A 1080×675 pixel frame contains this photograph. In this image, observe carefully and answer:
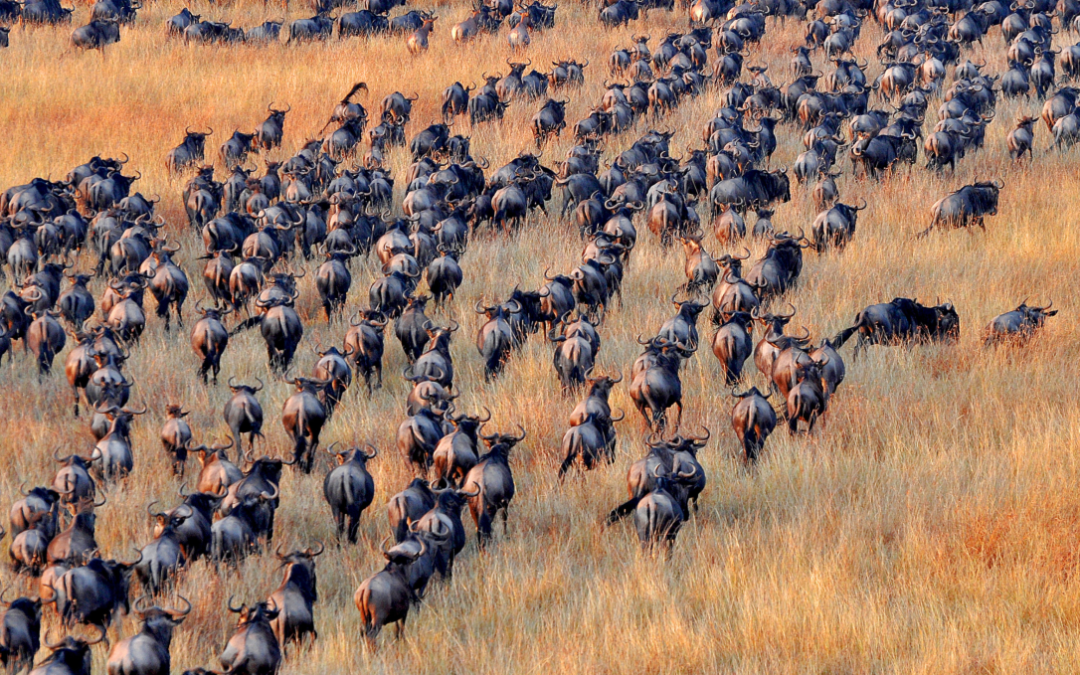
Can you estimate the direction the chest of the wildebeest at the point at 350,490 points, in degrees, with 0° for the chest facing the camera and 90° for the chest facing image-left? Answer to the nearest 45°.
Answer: approximately 180°

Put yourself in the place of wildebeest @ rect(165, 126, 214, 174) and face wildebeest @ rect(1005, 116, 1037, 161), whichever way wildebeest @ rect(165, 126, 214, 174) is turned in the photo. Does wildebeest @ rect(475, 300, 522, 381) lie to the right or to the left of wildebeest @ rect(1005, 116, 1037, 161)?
right

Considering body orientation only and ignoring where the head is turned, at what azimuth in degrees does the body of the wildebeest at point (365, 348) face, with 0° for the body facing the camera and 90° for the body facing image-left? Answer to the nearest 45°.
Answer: approximately 180°

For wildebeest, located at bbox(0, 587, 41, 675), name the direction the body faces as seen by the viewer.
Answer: away from the camera

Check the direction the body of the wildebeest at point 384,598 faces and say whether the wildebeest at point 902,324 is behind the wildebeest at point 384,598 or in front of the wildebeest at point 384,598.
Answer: in front

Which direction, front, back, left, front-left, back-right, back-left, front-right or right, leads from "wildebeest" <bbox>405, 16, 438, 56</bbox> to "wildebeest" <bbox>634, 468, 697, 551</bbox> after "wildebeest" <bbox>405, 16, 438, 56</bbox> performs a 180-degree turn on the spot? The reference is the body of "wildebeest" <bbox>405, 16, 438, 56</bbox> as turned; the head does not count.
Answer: front-left

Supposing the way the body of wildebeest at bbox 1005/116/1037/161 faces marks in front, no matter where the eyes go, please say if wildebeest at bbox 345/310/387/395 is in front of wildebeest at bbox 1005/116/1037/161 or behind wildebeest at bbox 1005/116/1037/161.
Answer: behind

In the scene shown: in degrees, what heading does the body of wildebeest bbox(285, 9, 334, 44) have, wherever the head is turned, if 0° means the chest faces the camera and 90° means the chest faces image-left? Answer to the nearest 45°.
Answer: approximately 225°

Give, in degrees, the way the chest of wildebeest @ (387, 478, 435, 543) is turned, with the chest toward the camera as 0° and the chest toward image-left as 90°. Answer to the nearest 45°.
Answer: approximately 225°

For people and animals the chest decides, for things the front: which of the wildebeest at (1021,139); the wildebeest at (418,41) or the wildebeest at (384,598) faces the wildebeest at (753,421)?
the wildebeest at (384,598)

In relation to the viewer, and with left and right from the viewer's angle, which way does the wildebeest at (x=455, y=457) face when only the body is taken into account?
facing away from the viewer and to the right of the viewer

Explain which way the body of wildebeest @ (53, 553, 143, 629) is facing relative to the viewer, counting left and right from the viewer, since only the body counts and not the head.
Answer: facing away from the viewer and to the right of the viewer

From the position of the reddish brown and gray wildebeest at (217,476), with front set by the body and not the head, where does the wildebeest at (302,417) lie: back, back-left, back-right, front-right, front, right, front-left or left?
front-right

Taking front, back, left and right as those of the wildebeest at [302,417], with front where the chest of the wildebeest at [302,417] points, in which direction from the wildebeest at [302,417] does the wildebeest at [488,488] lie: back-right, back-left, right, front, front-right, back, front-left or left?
back-right

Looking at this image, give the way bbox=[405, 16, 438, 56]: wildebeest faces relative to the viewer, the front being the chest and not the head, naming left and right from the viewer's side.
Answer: facing away from the viewer and to the right of the viewer

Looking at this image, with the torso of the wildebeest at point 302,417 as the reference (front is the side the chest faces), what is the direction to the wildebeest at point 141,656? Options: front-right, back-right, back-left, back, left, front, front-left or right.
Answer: back

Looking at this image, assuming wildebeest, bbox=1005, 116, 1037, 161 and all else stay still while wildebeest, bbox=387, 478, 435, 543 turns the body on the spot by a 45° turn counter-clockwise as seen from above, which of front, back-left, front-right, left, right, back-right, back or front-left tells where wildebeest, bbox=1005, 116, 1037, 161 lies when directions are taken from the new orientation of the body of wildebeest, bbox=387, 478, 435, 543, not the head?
front-right

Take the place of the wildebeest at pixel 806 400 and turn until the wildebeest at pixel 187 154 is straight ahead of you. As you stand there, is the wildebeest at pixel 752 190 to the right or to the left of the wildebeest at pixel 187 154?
right

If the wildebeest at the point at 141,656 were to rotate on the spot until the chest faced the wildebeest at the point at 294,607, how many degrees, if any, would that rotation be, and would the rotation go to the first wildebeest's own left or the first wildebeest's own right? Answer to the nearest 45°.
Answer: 0° — it already faces it

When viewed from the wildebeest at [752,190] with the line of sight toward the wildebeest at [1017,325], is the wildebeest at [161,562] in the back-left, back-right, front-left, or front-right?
front-right

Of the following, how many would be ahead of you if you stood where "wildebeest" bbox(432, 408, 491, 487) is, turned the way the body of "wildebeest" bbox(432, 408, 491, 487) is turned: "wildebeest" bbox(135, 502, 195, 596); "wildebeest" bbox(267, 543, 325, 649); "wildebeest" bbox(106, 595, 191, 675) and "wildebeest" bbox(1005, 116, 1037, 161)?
1
